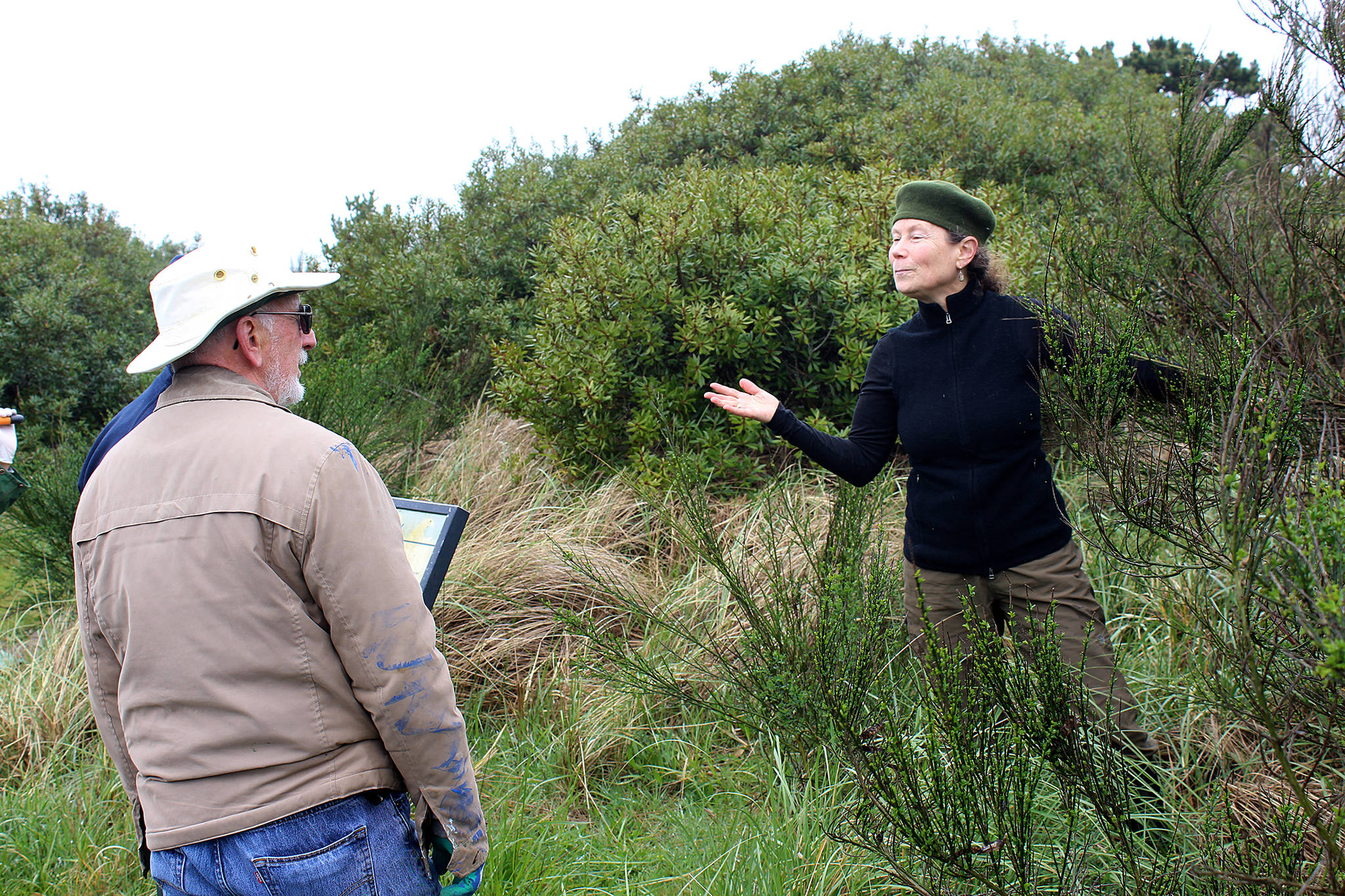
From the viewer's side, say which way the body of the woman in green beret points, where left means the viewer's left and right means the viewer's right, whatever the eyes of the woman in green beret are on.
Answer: facing the viewer

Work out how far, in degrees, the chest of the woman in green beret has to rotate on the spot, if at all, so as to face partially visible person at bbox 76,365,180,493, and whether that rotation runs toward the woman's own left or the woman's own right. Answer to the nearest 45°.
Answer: approximately 45° to the woman's own right

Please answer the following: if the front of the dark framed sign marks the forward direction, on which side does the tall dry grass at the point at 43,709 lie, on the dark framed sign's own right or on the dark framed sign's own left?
on the dark framed sign's own right

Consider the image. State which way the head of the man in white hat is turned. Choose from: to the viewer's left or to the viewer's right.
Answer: to the viewer's right

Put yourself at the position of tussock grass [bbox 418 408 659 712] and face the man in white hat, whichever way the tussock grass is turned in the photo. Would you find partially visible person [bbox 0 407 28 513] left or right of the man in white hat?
right

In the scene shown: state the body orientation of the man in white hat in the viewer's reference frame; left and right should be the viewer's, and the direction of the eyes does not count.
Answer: facing away from the viewer and to the right of the viewer

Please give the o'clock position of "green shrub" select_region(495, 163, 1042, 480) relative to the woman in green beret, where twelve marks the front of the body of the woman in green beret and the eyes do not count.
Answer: The green shrub is roughly at 5 o'clock from the woman in green beret.

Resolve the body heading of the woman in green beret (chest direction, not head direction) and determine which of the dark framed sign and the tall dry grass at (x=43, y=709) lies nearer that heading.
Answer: the dark framed sign

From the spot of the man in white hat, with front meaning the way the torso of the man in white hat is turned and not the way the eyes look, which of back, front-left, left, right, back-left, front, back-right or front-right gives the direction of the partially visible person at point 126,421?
front-left

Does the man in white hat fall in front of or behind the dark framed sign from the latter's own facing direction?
in front

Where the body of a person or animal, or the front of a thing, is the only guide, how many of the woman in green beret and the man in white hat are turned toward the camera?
1

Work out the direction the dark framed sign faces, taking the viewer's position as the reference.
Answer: facing the viewer and to the left of the viewer
